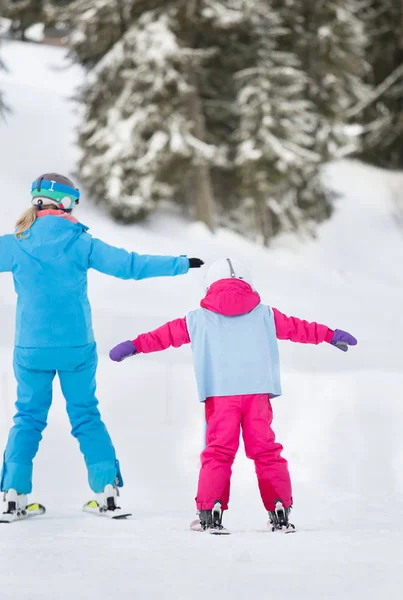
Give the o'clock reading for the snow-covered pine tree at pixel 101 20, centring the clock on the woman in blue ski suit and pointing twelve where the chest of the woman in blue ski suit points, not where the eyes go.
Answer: The snow-covered pine tree is roughly at 12 o'clock from the woman in blue ski suit.

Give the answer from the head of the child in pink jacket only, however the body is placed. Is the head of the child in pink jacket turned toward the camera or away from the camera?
away from the camera

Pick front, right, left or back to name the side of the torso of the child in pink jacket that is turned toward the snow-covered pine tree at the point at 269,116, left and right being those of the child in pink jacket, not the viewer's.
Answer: front

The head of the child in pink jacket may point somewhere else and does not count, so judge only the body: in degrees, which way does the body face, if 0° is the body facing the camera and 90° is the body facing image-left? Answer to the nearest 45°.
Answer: approximately 180°

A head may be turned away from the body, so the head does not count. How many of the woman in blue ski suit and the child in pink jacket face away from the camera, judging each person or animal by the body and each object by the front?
2

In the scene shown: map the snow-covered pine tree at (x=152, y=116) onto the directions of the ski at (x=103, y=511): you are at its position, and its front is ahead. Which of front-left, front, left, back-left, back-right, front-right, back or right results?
front-right

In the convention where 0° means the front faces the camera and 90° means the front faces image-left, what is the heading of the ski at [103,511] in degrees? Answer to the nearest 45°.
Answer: approximately 135°

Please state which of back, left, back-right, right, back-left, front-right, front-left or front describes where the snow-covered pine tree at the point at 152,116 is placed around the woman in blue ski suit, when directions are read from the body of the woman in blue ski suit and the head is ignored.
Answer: front

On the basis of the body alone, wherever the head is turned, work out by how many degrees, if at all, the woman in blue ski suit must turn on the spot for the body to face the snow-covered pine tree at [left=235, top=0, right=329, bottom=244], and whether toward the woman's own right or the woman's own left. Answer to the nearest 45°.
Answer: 0° — they already face it

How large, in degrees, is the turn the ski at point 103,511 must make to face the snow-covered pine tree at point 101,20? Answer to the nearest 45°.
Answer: approximately 45° to its right

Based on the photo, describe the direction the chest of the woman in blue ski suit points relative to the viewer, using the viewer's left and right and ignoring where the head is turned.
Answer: facing away from the viewer

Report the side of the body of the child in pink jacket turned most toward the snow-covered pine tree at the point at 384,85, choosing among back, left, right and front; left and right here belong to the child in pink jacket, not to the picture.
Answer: front
